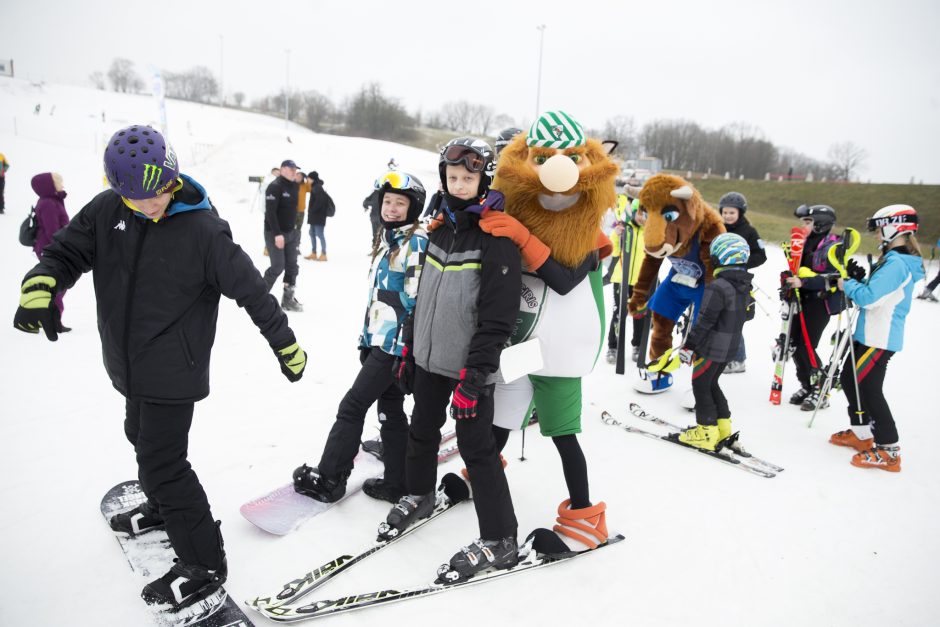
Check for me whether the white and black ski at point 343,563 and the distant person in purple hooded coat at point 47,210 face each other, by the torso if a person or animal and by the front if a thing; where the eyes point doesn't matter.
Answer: no

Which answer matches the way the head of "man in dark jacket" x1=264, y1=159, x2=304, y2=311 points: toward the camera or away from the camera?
toward the camera

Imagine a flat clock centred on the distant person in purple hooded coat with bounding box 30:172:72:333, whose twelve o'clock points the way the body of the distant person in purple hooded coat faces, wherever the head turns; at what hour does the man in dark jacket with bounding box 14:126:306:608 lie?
The man in dark jacket is roughly at 3 o'clock from the distant person in purple hooded coat.

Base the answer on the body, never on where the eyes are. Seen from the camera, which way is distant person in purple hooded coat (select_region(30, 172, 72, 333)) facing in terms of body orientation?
to the viewer's right

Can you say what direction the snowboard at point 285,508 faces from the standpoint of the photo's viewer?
facing the viewer and to the left of the viewer

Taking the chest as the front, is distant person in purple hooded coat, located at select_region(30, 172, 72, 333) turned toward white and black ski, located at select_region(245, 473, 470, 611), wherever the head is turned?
no

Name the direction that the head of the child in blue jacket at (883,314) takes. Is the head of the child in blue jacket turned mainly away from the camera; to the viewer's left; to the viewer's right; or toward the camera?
to the viewer's left

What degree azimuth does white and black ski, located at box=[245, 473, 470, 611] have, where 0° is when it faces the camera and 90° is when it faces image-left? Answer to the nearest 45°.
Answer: approximately 45°

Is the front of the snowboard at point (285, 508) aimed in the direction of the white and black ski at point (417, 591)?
no

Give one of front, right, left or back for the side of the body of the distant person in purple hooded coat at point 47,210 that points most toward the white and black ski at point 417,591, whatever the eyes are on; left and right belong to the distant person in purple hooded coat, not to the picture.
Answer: right

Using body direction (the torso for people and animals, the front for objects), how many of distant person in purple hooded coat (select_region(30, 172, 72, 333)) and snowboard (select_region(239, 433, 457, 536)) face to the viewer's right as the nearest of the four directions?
1
